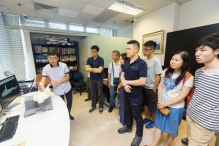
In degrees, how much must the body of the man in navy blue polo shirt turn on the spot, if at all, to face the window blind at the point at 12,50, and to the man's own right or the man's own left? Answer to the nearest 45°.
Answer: approximately 45° to the man's own right

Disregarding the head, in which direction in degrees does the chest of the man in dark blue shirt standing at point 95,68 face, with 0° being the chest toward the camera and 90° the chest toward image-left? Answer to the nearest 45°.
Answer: approximately 45°

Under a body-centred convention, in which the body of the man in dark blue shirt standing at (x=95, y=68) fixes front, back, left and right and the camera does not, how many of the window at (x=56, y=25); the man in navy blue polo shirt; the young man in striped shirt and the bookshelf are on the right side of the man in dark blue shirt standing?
2

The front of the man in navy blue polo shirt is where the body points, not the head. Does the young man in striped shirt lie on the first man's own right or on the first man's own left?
on the first man's own left

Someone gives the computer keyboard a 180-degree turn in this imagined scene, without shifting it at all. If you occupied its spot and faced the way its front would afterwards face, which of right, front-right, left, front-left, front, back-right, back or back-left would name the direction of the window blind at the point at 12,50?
front-right

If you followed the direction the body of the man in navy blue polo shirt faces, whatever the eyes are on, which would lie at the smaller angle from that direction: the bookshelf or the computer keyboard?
the computer keyboard

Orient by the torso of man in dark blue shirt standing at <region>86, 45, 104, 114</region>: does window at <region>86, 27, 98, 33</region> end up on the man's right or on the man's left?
on the man's right

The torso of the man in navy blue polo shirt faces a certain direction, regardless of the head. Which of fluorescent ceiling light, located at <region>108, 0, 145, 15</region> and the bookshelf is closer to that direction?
the bookshelf

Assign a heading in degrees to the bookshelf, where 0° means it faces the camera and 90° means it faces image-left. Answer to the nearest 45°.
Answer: approximately 0°

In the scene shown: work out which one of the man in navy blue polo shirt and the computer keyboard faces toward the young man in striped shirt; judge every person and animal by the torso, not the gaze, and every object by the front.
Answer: the computer keyboard

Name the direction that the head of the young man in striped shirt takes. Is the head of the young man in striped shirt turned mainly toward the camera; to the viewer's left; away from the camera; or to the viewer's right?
to the viewer's left
